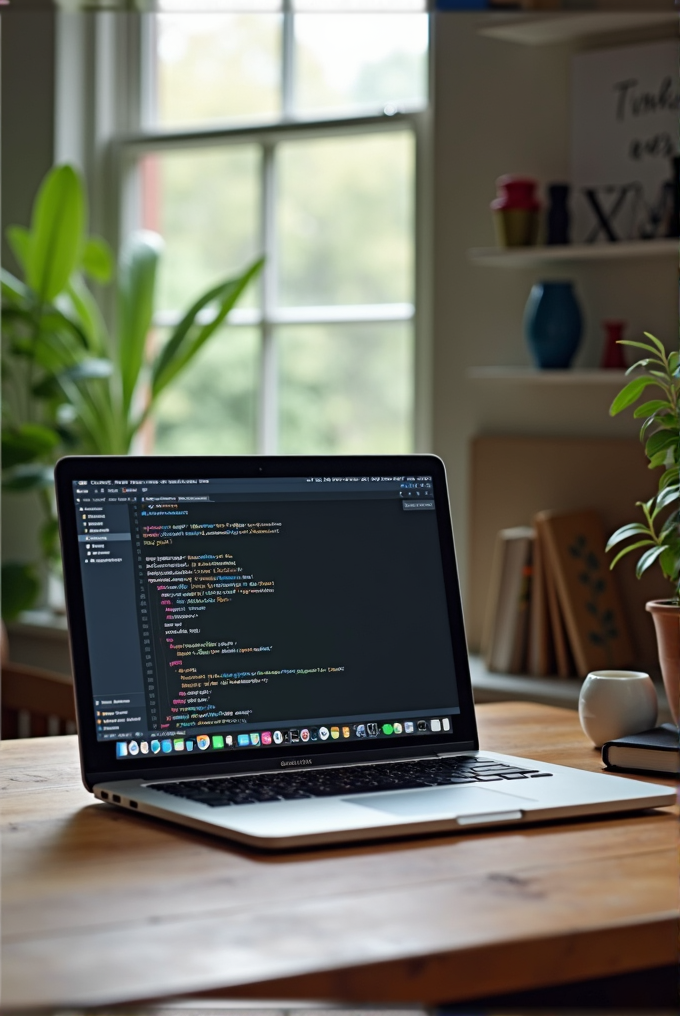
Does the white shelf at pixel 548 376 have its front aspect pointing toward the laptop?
yes

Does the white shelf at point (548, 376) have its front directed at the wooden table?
yes

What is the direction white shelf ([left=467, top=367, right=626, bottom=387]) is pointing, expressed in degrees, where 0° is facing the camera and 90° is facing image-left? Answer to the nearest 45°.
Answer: approximately 0°

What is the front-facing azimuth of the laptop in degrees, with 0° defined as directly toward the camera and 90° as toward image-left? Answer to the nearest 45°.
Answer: approximately 315°

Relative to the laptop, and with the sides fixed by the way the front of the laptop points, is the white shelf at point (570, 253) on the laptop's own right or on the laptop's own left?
on the laptop's own left

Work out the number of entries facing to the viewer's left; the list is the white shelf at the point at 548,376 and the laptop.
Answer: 0

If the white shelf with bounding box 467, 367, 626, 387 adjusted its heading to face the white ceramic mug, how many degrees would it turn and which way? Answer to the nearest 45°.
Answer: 0° — it already faces it
